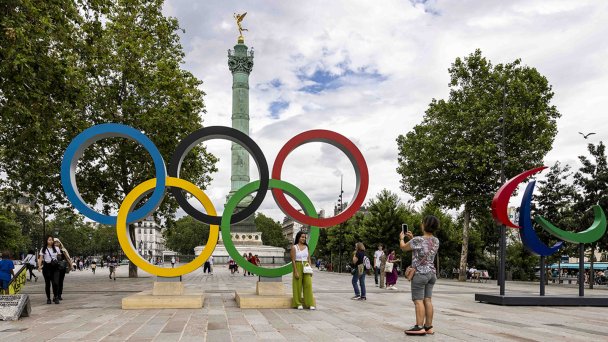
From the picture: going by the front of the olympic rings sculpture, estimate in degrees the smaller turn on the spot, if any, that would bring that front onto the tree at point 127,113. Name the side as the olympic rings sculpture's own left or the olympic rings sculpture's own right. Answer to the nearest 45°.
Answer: approximately 180°

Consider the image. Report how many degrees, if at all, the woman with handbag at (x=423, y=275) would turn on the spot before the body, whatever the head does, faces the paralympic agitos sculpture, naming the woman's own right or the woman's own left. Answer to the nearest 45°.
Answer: approximately 45° to the woman's own right

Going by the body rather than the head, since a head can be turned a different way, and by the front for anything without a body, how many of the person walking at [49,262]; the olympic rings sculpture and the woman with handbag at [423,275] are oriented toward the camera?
2

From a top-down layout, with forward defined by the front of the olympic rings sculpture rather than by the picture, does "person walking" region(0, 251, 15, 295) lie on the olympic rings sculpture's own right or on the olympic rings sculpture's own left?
on the olympic rings sculpture's own right

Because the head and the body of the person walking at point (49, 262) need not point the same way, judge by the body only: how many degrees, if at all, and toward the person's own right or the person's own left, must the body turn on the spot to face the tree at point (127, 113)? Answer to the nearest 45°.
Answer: approximately 180°

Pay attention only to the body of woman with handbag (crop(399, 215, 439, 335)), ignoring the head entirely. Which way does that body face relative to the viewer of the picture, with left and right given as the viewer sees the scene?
facing away from the viewer and to the left of the viewer

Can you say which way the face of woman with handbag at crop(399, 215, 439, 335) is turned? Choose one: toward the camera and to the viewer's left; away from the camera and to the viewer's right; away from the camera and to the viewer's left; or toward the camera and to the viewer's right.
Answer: away from the camera and to the viewer's left
